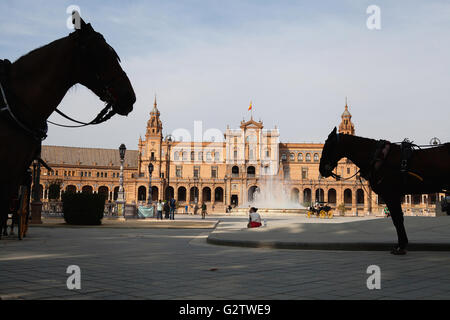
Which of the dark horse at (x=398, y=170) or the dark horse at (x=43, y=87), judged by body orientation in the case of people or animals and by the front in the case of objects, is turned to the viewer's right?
the dark horse at (x=43, y=87)

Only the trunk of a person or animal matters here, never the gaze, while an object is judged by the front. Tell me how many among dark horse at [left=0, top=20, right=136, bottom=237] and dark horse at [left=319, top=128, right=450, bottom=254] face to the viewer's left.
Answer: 1

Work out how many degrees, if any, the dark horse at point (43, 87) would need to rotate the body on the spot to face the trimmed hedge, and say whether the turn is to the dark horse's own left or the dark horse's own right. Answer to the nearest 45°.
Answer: approximately 90° to the dark horse's own left

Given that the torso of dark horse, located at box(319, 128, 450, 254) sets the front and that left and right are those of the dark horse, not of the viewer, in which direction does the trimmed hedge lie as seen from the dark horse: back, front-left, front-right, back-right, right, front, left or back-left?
front-right

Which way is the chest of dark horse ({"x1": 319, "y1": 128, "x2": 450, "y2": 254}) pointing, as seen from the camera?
to the viewer's left

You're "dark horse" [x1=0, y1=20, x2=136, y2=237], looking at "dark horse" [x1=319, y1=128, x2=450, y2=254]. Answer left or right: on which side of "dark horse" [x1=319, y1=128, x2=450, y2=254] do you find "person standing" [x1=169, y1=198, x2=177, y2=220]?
left

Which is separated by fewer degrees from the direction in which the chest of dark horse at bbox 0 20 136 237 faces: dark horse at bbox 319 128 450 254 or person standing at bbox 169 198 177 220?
the dark horse

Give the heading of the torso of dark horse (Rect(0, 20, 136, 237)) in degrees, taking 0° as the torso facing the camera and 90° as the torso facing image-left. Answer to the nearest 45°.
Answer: approximately 270°

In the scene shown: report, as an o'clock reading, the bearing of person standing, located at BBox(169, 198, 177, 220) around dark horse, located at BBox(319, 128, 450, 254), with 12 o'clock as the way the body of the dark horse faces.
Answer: The person standing is roughly at 2 o'clock from the dark horse.

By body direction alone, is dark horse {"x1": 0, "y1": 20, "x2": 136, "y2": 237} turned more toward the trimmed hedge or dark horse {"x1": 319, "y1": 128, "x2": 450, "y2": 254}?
the dark horse

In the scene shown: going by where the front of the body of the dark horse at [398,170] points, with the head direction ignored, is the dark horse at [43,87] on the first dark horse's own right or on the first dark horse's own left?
on the first dark horse's own left
